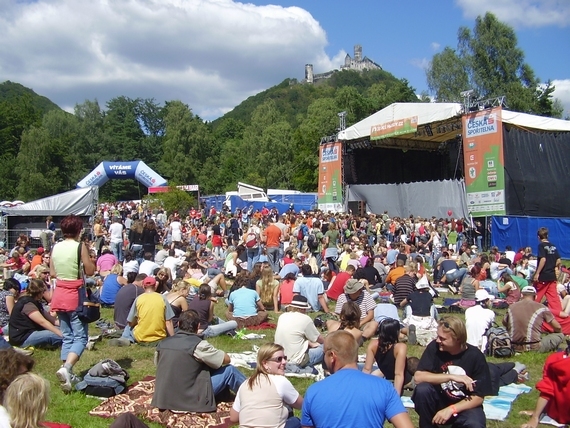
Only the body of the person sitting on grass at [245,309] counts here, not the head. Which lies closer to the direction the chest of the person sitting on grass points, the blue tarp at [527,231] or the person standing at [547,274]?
the blue tarp

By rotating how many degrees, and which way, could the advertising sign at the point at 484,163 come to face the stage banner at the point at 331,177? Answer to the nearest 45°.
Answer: approximately 90° to its right

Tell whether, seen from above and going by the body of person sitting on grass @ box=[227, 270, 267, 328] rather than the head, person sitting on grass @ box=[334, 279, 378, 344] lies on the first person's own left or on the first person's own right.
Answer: on the first person's own right

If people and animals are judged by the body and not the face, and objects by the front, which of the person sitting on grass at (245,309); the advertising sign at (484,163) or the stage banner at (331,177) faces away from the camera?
the person sitting on grass

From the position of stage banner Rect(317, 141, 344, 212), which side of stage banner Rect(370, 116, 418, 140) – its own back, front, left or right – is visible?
right

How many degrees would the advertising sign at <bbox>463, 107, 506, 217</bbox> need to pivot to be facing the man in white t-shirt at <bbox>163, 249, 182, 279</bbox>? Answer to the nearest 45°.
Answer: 0° — it already faces them

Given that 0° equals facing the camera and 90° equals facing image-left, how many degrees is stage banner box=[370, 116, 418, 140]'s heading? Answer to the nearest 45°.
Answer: approximately 45°
